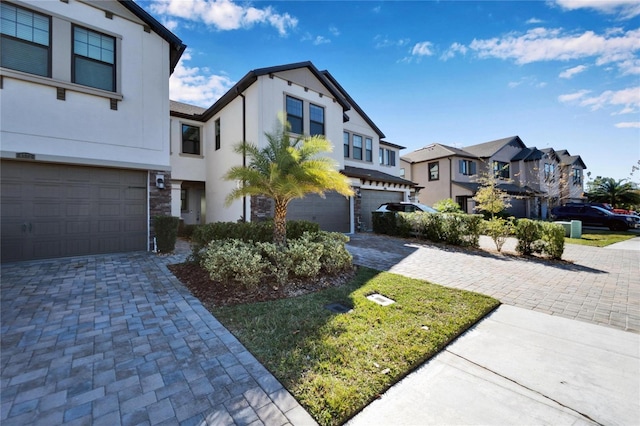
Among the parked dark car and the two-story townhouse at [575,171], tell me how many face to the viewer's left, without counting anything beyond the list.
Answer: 0

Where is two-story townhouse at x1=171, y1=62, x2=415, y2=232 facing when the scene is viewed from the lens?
facing the viewer and to the right of the viewer

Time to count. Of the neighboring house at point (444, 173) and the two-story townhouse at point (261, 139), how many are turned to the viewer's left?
0

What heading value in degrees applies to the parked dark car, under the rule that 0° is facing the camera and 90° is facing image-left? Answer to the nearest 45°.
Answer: approximately 315°

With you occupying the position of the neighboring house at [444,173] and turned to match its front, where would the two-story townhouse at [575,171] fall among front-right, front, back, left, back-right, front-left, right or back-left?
left

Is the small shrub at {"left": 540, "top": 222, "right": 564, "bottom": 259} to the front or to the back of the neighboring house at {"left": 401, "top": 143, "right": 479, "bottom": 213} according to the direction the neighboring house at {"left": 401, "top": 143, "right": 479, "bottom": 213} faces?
to the front

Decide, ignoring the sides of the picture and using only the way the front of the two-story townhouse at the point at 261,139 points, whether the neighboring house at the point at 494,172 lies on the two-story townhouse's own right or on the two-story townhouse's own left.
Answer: on the two-story townhouse's own left

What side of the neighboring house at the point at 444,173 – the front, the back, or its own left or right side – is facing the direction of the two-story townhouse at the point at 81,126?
right

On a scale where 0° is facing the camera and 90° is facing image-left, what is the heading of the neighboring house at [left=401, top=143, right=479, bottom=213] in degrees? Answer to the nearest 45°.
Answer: approximately 315°
